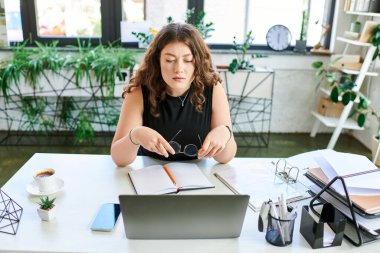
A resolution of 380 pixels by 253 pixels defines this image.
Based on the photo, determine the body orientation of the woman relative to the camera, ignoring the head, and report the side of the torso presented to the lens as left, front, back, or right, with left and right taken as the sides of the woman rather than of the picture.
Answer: front

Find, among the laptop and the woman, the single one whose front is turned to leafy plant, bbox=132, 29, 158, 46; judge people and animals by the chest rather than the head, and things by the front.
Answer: the laptop

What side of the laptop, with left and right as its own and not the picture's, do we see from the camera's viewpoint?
back

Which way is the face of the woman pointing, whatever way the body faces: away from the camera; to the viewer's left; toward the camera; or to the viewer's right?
toward the camera

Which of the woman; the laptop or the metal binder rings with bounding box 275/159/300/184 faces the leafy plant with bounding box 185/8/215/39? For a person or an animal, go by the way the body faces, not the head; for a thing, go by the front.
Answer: the laptop

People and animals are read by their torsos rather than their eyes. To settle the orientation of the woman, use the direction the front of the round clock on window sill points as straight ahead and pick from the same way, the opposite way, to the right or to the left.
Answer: the same way

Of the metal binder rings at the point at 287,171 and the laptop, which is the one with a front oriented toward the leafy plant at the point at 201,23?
the laptop

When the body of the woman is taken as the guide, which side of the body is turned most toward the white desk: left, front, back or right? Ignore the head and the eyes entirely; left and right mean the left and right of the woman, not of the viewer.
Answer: front

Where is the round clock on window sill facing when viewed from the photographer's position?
facing the viewer

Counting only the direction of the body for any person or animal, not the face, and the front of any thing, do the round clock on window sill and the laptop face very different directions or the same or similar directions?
very different directions

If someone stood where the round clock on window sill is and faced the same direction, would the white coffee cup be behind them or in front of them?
in front

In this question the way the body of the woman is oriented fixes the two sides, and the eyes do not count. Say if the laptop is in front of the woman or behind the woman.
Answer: in front

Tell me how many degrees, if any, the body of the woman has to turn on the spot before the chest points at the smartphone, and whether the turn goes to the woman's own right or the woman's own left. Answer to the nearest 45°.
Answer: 0° — they already face it
